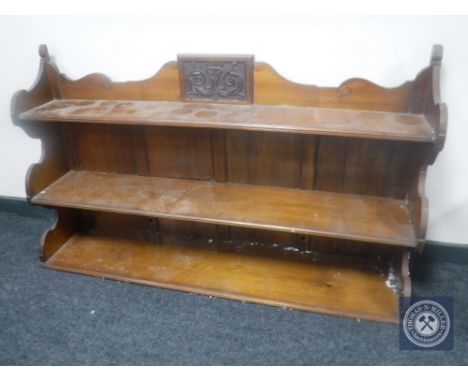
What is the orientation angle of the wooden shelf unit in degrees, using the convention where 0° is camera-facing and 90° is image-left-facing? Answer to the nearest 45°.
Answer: approximately 0°
